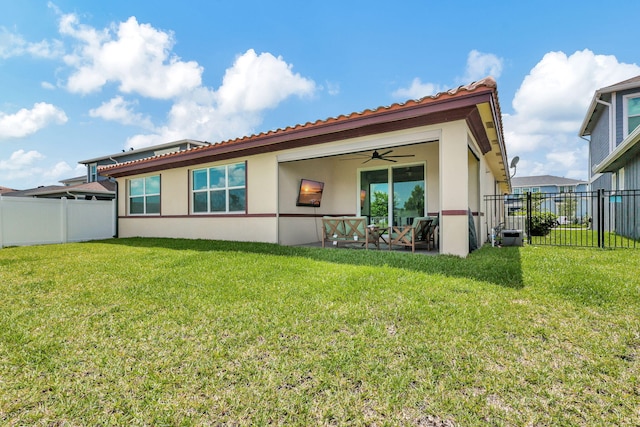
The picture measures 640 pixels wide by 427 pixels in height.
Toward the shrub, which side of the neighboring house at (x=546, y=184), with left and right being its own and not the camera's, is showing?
front

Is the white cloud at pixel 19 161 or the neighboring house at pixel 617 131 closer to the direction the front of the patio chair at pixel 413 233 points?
the white cloud

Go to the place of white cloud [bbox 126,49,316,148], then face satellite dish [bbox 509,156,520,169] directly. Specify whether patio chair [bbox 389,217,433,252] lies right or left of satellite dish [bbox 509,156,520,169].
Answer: right

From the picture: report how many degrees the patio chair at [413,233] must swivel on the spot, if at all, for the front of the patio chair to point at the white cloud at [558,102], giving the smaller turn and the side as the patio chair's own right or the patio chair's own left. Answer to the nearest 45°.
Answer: approximately 90° to the patio chair's own right

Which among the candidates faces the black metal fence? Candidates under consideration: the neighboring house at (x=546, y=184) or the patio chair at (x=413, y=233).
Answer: the neighboring house

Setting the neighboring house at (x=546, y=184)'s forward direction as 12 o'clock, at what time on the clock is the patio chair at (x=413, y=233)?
The patio chair is roughly at 12 o'clock from the neighboring house.

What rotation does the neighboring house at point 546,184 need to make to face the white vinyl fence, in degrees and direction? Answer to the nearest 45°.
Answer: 0° — it already faces it

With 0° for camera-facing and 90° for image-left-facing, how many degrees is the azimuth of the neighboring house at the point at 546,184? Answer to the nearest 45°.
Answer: approximately 0°
